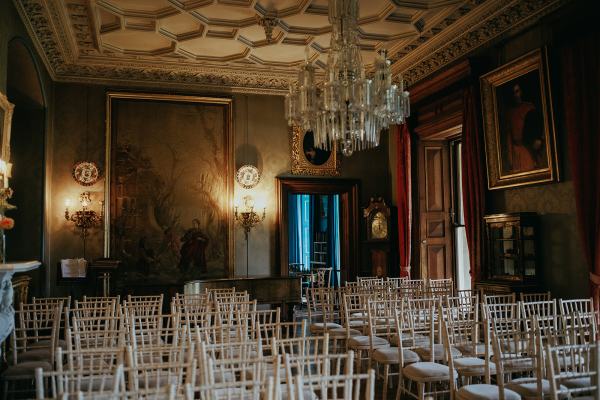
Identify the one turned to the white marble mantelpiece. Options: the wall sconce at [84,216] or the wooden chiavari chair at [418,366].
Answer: the wall sconce

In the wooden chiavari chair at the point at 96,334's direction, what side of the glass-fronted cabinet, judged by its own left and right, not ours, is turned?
front

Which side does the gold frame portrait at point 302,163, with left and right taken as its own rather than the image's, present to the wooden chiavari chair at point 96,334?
front

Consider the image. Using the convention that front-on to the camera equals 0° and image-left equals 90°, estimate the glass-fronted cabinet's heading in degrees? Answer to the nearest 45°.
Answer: approximately 45°

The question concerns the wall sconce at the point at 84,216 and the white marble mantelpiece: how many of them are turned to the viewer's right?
1

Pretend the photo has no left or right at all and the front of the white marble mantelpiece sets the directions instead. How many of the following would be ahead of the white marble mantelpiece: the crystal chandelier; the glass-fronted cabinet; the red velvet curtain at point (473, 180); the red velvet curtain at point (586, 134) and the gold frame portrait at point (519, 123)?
5

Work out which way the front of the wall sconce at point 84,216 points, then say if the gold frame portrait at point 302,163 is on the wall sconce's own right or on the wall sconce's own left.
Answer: on the wall sconce's own left

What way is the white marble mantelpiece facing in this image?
to the viewer's right
